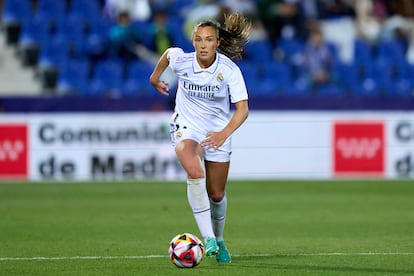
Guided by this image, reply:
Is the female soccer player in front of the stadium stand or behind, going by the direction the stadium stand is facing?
in front

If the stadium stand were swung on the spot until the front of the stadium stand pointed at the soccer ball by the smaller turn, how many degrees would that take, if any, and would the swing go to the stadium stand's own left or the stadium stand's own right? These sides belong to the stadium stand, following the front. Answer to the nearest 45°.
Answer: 0° — it already faces it

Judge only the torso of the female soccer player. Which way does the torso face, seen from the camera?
toward the camera

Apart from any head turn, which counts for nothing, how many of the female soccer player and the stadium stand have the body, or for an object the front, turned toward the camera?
2

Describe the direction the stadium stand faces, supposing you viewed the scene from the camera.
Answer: facing the viewer

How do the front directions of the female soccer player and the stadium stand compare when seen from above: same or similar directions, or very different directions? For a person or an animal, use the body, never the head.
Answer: same or similar directions

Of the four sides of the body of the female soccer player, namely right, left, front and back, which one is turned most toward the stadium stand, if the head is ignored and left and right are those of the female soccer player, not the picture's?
back
